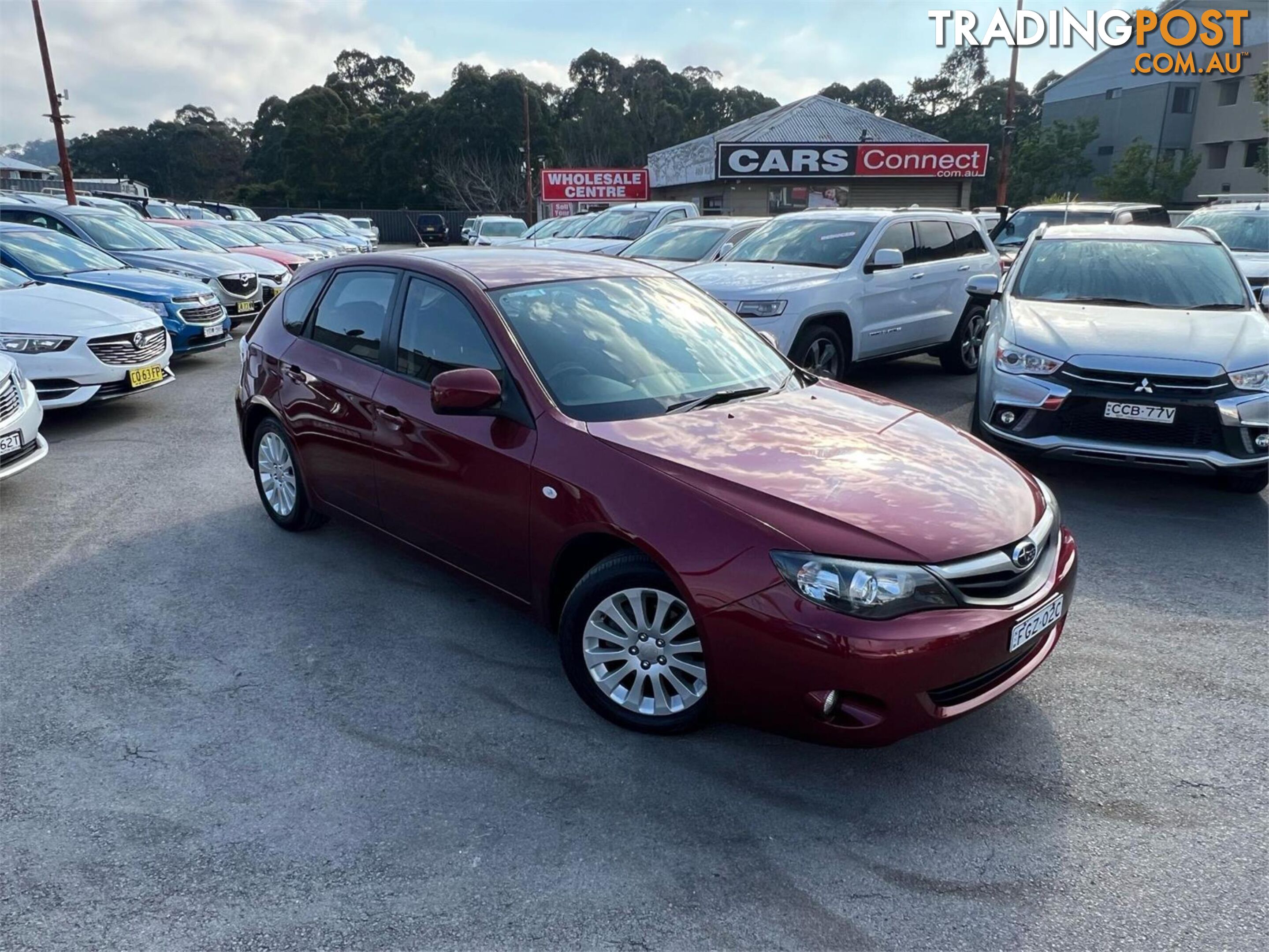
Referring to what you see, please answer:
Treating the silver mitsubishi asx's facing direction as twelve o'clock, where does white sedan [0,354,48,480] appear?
The white sedan is roughly at 2 o'clock from the silver mitsubishi asx.

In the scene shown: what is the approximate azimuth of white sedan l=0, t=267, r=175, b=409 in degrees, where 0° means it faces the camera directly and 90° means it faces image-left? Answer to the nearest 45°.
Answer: approximately 315°

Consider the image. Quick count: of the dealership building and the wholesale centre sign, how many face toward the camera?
2

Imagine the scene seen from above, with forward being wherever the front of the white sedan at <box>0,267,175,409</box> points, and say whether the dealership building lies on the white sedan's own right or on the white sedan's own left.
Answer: on the white sedan's own left
